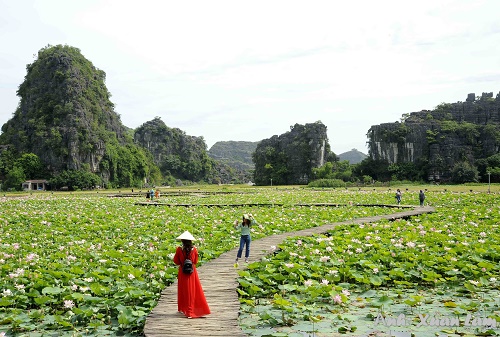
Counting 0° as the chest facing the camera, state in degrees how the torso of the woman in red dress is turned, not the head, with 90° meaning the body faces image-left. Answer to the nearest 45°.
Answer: approximately 180°

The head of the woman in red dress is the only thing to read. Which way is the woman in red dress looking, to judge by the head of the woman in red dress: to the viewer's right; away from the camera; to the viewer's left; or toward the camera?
away from the camera
